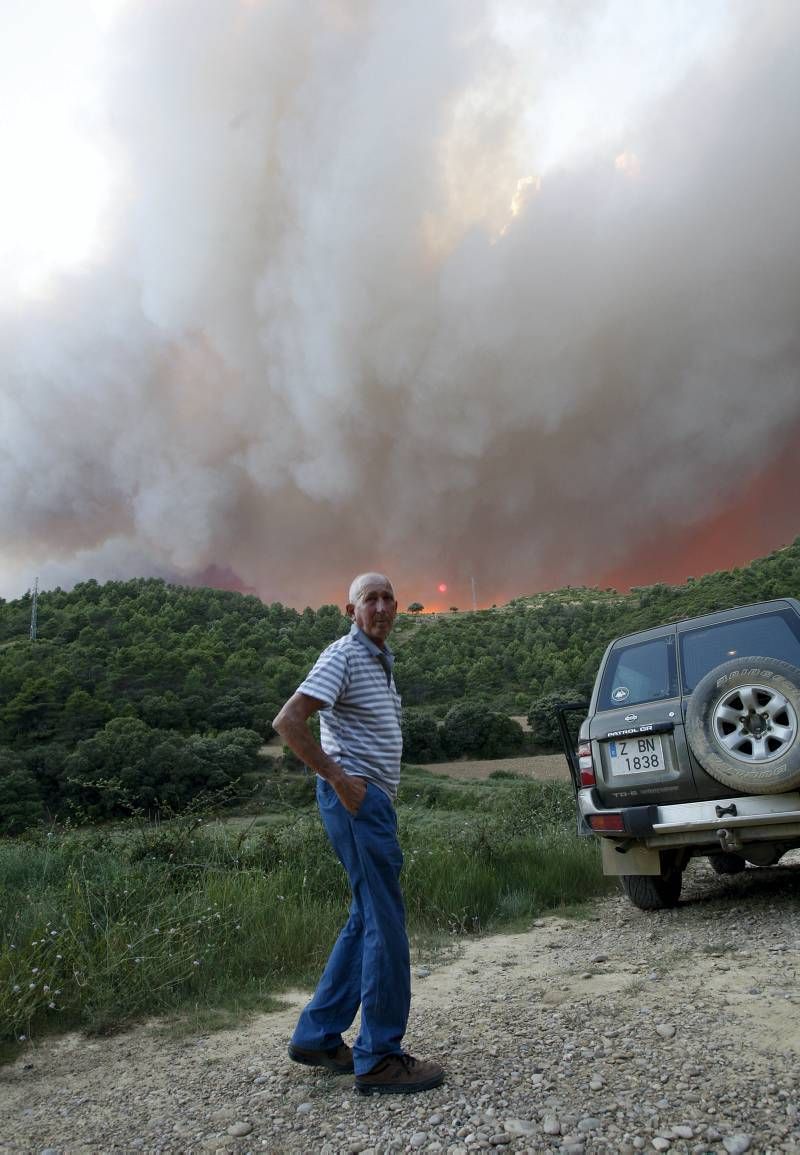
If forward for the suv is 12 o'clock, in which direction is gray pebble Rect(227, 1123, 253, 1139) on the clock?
The gray pebble is roughly at 7 o'clock from the suv.

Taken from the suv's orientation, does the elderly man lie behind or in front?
behind

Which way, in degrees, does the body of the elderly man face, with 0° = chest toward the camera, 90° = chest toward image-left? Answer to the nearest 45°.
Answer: approximately 270°

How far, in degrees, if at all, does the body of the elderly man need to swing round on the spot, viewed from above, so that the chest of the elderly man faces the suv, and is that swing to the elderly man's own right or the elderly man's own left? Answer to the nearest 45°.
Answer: approximately 45° to the elderly man's own left

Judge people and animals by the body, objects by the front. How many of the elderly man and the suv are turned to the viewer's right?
1

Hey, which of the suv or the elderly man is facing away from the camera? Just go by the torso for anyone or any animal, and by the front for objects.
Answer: the suv

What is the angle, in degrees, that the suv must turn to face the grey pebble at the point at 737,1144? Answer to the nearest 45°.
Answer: approximately 180°

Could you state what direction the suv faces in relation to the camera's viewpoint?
facing away from the viewer

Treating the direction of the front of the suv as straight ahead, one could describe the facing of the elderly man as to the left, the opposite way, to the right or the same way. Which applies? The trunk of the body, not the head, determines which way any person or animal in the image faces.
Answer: to the right
